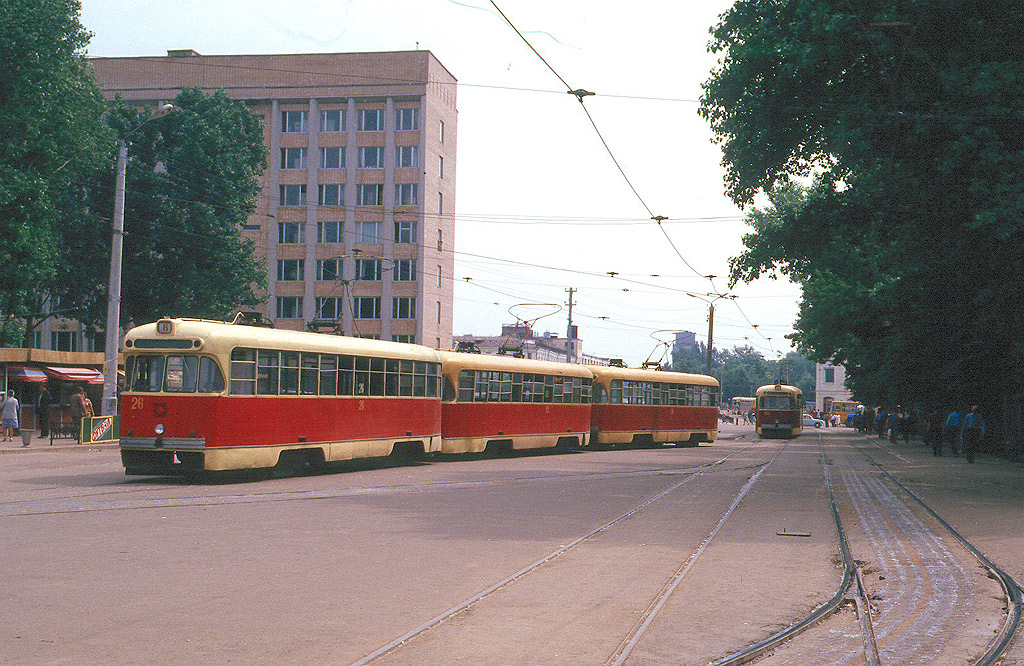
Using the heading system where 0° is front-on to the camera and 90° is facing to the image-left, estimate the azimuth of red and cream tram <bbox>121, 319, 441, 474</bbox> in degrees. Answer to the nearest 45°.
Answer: approximately 45°

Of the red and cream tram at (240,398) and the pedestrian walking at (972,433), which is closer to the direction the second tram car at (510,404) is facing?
the red and cream tram

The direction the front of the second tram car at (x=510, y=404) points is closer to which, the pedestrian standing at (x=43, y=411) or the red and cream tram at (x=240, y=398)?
the red and cream tram

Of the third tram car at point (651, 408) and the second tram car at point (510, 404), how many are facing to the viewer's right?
0

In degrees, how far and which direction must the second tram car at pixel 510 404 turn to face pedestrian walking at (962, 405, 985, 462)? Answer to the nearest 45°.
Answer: approximately 135° to its left

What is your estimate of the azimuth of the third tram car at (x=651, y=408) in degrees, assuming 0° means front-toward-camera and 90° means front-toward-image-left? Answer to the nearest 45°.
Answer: approximately 45°

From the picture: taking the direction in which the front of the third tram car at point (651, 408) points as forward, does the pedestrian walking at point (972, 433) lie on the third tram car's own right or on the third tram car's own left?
on the third tram car's own left

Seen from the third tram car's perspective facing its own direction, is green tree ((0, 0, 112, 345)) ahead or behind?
ahead

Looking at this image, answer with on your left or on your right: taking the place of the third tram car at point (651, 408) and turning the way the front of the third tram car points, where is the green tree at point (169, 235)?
on your right

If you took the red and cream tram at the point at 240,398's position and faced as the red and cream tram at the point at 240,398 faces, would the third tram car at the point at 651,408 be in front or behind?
behind

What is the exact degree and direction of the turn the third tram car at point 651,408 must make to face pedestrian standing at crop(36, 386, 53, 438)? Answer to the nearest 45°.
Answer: approximately 45° to its right
